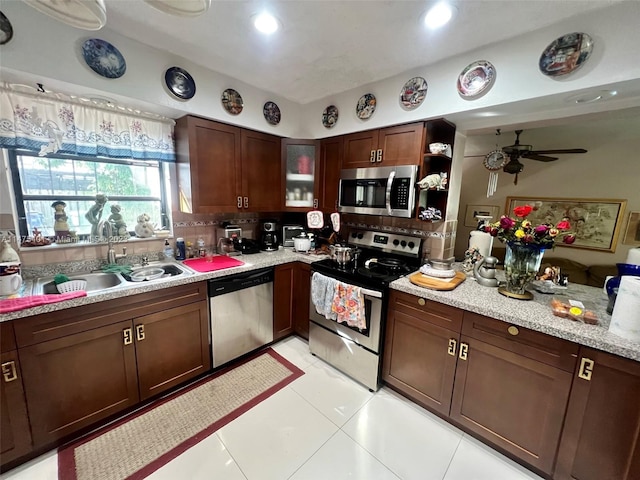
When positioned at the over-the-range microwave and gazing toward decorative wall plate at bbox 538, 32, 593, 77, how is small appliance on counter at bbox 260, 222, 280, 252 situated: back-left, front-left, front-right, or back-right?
back-right

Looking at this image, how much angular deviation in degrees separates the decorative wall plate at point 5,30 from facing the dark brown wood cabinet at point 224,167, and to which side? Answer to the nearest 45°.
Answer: approximately 90° to its left

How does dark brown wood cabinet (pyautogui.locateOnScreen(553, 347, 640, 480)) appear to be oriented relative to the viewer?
toward the camera

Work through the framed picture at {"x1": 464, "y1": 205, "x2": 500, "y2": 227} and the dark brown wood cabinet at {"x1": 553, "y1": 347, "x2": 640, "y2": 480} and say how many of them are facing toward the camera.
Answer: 2

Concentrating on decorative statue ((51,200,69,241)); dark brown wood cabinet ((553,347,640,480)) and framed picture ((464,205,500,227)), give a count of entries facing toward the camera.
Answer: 3

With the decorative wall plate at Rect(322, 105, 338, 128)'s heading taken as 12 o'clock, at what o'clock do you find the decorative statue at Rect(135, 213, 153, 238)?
The decorative statue is roughly at 1 o'clock from the decorative wall plate.

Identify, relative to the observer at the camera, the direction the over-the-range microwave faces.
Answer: facing the viewer and to the left of the viewer

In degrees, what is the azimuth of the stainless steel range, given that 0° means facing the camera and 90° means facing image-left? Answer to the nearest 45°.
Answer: approximately 45°

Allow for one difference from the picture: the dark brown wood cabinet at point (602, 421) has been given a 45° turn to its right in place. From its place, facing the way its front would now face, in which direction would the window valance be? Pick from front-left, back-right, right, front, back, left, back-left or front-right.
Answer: front
